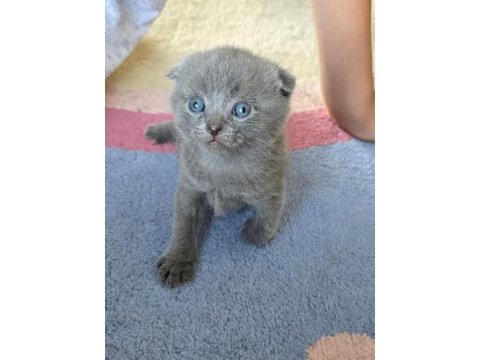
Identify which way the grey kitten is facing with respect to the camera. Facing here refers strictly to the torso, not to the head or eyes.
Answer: toward the camera
